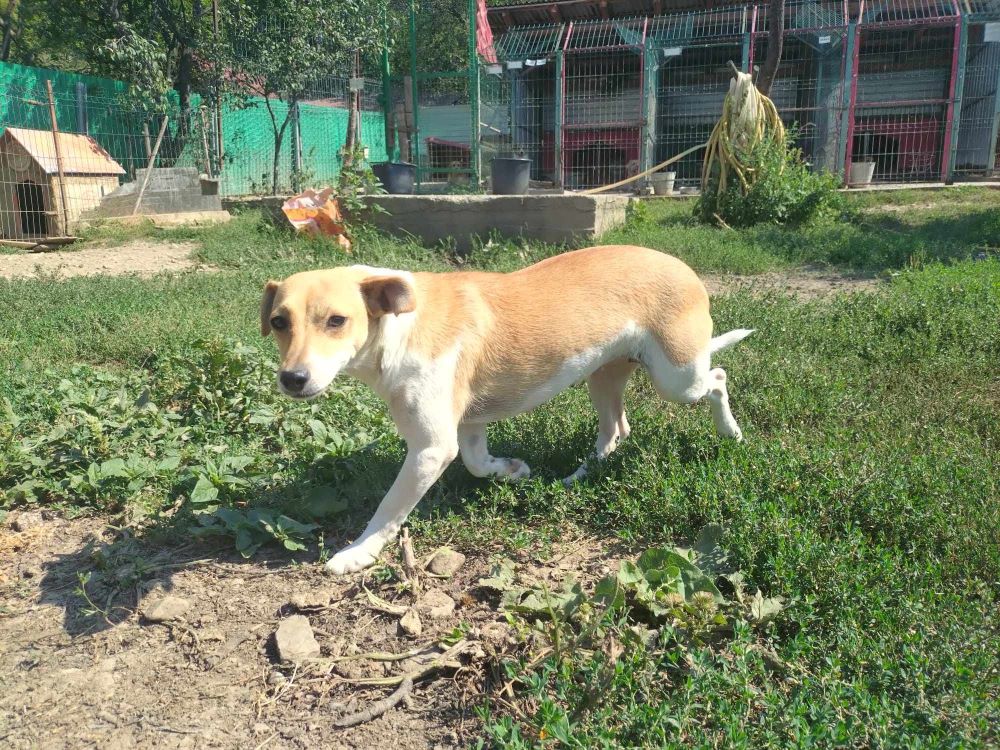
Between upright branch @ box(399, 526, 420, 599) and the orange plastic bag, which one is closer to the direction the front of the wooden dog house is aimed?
the upright branch

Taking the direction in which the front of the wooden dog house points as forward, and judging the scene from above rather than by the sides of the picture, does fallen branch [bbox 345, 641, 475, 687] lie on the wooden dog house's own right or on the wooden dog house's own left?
on the wooden dog house's own left

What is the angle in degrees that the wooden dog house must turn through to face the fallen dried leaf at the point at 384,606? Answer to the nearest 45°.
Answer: approximately 45° to its left

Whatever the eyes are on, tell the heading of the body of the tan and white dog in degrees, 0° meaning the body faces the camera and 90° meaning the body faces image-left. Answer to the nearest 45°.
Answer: approximately 45°

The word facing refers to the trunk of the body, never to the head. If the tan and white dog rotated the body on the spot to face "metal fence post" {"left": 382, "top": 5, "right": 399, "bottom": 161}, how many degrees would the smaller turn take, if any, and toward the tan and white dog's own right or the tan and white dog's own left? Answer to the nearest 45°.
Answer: approximately 135° to the tan and white dog's own right

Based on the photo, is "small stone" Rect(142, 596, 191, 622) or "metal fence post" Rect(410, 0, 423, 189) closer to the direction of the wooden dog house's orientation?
the small stone

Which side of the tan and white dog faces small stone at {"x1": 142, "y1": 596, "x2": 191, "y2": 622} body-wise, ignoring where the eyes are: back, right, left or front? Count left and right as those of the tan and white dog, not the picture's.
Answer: front

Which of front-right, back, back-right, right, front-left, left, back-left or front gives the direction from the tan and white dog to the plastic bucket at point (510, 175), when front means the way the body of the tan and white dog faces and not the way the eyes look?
back-right

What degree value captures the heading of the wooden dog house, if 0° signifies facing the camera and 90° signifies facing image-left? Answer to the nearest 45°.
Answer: approximately 45°

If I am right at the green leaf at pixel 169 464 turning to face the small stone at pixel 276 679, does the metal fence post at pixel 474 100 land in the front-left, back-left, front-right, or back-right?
back-left

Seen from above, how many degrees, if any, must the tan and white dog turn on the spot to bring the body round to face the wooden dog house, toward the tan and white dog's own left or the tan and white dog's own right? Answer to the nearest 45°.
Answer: approximately 90° to the tan and white dog's own right

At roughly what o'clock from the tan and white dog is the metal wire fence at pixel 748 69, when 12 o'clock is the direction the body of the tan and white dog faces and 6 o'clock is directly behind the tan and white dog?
The metal wire fence is roughly at 5 o'clock from the tan and white dog.

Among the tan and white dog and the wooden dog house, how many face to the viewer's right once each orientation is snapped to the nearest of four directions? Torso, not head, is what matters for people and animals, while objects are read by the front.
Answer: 0

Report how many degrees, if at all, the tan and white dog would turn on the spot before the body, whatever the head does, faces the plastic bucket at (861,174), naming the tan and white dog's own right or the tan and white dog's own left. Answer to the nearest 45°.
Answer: approximately 180°

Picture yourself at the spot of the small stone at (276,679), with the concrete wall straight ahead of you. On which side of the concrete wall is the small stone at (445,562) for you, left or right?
right

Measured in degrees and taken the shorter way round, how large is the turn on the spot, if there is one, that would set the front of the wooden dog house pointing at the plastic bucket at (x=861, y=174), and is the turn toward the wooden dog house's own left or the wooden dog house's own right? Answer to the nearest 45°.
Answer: approximately 135° to the wooden dog house's own left
